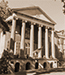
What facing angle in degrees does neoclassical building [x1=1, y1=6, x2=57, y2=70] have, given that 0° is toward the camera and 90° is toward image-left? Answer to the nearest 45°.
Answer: approximately 315°
